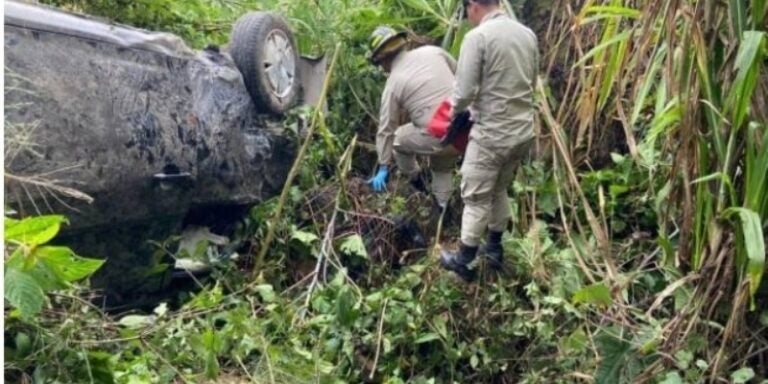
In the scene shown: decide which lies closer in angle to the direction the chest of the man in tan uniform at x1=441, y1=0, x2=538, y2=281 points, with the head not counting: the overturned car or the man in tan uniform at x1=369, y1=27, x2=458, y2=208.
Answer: the man in tan uniform

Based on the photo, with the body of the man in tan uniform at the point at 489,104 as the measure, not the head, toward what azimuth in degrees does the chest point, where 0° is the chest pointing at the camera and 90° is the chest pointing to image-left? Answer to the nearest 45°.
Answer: approximately 135°

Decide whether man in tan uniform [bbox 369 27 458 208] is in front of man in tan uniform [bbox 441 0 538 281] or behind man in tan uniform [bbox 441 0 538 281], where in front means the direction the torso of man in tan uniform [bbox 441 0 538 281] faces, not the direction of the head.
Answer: in front

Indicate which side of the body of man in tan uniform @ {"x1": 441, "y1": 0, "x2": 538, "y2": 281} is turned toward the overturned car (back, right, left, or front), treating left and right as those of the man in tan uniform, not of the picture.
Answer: left

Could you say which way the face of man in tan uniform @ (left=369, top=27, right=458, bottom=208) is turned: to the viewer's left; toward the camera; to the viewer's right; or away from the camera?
to the viewer's left

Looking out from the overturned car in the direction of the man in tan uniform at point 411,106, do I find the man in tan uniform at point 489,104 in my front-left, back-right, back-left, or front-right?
front-right
